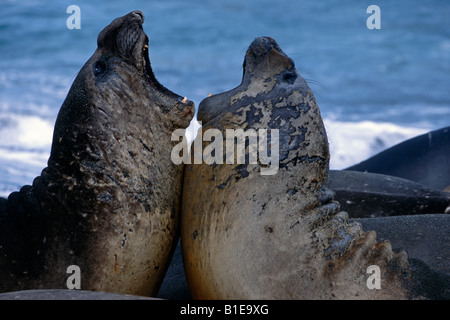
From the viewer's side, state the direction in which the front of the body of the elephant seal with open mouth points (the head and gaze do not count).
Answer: to the viewer's right

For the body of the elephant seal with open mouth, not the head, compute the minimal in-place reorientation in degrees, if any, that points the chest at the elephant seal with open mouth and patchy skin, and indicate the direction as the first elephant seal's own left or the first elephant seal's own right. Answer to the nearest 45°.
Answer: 0° — it already faces it

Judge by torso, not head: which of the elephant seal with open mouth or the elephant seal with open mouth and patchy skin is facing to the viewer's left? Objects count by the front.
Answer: the elephant seal with open mouth and patchy skin

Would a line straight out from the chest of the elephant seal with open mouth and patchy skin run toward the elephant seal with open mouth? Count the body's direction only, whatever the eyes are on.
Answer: yes

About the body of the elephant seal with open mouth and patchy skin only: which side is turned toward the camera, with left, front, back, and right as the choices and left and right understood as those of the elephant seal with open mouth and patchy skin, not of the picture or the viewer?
left

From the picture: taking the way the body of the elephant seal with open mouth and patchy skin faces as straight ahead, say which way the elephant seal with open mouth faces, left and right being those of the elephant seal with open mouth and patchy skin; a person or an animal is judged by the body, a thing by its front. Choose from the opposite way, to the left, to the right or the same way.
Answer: the opposite way

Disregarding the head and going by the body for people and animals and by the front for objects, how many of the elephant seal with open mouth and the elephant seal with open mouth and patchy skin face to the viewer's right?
1
